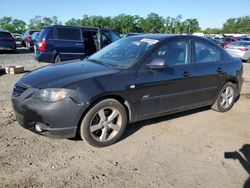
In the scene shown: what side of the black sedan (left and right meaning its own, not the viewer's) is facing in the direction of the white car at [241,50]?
back

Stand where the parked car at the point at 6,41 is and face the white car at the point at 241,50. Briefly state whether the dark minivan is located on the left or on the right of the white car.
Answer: right

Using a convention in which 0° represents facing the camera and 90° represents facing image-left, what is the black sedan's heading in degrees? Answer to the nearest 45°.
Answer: approximately 45°

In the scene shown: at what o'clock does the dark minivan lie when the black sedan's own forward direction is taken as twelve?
The dark minivan is roughly at 4 o'clock from the black sedan.
